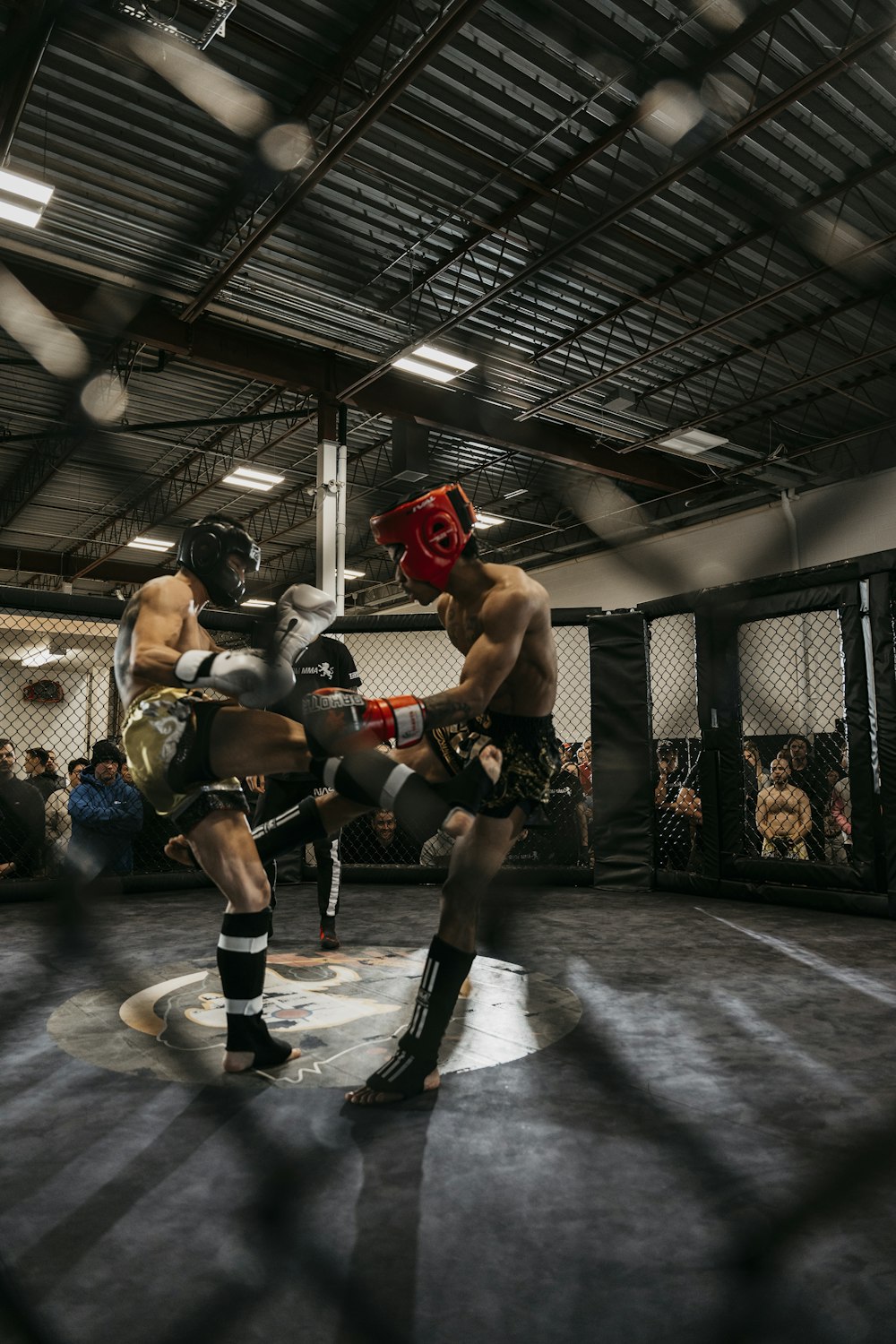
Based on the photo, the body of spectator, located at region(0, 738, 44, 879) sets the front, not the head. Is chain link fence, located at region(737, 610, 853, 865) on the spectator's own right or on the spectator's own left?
on the spectator's own left

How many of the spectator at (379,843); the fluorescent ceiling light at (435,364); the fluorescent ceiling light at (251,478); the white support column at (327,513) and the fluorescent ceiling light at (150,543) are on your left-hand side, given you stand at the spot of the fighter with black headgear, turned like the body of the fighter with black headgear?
5

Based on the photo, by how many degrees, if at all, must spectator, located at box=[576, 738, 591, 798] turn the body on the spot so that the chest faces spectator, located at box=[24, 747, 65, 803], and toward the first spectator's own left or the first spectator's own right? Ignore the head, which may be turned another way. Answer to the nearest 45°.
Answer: approximately 90° to the first spectator's own right

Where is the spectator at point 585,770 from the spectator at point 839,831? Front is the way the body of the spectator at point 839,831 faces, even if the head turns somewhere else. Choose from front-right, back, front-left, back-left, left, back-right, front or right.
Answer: right

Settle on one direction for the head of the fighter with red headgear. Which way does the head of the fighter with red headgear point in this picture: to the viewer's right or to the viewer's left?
to the viewer's left

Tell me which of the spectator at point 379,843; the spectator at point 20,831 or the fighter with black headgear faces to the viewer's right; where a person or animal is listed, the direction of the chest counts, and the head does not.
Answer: the fighter with black headgear

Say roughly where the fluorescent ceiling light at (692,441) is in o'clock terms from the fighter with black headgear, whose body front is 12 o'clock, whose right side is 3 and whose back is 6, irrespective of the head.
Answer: The fluorescent ceiling light is roughly at 10 o'clock from the fighter with black headgear.

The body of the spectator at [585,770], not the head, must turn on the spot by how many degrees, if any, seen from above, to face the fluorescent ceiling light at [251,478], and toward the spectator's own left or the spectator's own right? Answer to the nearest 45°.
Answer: approximately 135° to the spectator's own right

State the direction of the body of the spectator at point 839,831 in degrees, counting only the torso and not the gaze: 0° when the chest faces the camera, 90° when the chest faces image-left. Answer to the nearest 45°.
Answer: approximately 45°

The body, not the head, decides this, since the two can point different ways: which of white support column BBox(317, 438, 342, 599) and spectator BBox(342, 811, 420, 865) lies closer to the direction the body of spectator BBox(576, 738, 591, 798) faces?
the spectator

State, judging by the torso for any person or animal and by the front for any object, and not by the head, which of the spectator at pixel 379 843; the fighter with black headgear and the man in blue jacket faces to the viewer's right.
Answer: the fighter with black headgear

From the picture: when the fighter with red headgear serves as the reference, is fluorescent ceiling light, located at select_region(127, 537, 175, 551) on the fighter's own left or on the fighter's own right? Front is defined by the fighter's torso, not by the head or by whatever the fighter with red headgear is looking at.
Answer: on the fighter's own right
